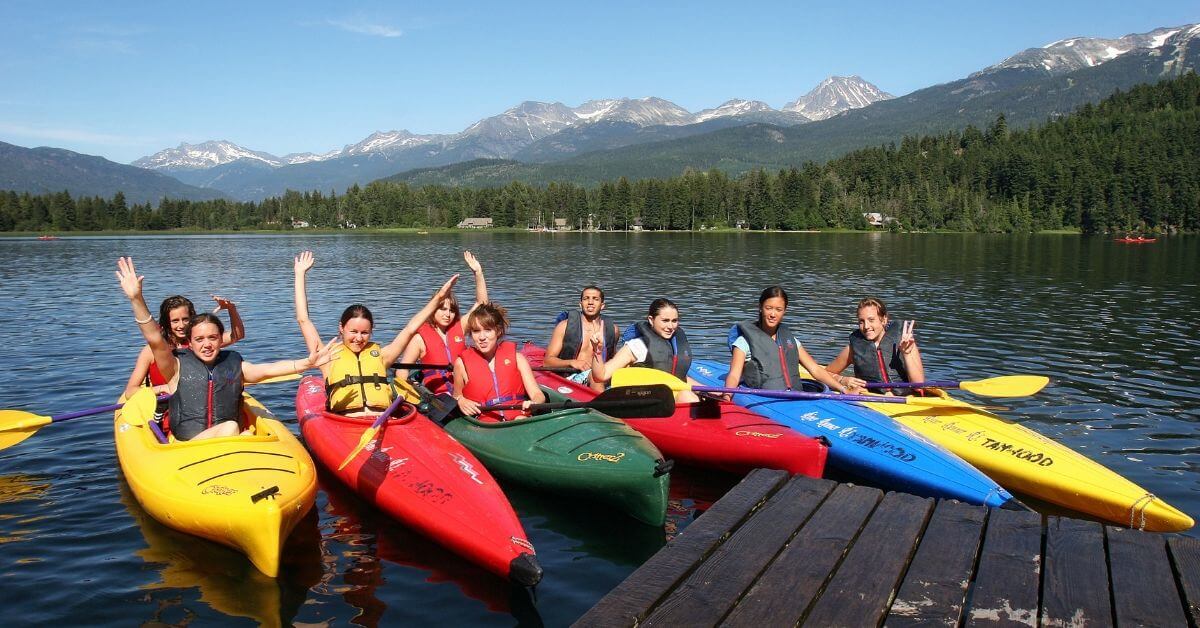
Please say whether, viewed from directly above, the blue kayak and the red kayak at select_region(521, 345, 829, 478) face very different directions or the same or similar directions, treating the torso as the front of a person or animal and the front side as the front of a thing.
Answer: same or similar directions

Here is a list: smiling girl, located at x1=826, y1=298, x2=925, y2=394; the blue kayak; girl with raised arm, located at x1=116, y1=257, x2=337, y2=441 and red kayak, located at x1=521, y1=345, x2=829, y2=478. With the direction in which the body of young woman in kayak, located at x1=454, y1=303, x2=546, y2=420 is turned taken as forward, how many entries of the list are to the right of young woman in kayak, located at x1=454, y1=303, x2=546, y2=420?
1

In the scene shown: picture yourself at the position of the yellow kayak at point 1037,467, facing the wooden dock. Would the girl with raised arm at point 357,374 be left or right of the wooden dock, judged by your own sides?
right

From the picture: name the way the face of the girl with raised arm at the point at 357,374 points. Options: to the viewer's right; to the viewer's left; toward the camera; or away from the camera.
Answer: toward the camera

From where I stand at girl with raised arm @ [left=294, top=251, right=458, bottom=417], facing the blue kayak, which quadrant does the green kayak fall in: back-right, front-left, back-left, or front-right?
front-right

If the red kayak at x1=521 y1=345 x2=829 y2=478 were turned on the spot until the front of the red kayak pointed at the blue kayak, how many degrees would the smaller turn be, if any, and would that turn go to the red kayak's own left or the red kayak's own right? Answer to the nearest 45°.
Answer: approximately 45° to the red kayak's own left

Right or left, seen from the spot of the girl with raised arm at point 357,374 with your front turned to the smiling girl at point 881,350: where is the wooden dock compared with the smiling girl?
right

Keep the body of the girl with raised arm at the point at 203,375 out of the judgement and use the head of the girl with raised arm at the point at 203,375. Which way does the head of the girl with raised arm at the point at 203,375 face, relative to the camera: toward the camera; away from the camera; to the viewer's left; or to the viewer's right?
toward the camera

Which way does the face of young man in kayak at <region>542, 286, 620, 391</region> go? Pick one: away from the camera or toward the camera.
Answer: toward the camera

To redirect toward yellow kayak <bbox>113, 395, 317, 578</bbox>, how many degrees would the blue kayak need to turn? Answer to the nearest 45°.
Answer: approximately 90° to its right

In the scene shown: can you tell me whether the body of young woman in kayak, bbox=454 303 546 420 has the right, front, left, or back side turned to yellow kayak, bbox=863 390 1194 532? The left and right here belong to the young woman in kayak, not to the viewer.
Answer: left

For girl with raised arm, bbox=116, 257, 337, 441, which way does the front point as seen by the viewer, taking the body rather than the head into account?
toward the camera

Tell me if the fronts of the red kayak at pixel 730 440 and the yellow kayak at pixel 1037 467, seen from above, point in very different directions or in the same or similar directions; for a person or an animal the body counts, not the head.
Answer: same or similar directions

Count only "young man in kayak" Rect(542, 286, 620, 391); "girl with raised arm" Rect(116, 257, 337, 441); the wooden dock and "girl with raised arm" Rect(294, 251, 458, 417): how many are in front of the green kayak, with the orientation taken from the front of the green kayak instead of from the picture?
1

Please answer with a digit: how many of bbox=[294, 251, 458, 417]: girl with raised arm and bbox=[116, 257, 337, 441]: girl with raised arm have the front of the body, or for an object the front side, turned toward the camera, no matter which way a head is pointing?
2

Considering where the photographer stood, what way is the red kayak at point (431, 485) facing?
facing the viewer and to the right of the viewer

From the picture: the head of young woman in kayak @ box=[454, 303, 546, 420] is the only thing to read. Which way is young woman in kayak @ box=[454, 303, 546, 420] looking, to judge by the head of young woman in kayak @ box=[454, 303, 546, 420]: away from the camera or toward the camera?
toward the camera

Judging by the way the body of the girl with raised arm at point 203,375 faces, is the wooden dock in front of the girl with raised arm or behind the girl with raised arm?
in front

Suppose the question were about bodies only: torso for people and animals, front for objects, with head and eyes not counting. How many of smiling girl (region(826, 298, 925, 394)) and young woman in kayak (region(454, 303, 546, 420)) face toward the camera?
2

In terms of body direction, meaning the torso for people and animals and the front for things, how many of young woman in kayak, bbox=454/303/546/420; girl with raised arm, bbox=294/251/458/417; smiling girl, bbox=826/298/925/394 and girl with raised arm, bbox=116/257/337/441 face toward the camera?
4
